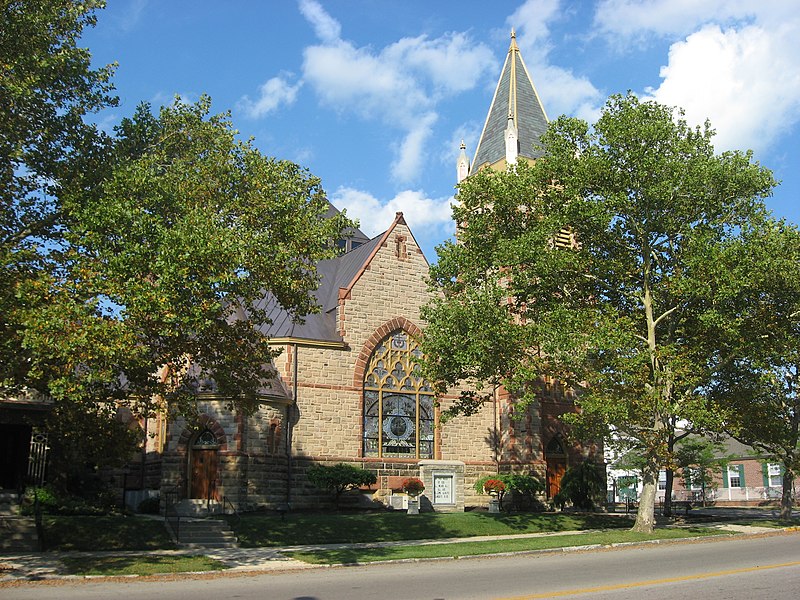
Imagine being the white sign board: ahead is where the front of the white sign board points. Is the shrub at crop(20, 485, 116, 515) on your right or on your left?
on your right

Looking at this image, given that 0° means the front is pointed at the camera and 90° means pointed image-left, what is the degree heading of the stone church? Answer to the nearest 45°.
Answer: approximately 0°

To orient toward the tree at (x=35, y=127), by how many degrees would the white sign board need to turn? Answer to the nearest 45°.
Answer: approximately 45° to its right

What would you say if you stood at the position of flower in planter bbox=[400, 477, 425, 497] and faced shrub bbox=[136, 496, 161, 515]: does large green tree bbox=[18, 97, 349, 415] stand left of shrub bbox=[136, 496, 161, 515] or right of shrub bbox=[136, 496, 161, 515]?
left

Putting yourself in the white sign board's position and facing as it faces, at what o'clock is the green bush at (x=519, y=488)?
The green bush is roughly at 8 o'clock from the white sign board.

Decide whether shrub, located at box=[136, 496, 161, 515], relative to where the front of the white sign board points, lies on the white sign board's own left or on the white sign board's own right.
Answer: on the white sign board's own right

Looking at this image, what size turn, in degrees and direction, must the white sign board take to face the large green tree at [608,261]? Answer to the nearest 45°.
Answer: approximately 45° to its left

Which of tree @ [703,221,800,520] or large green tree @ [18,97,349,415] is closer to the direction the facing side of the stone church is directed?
the large green tree
